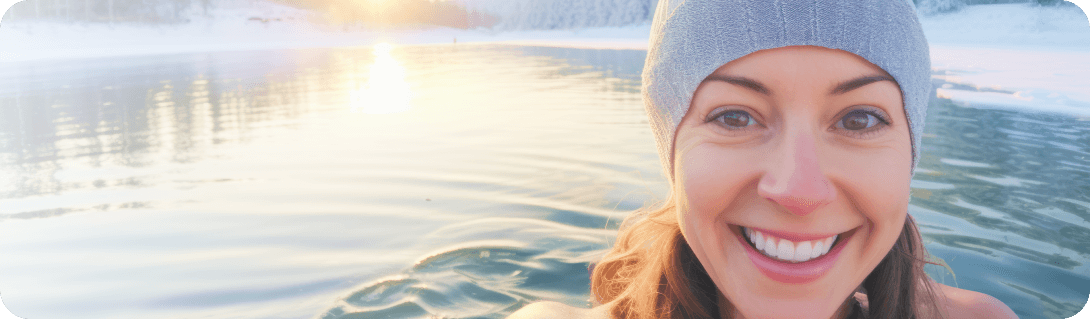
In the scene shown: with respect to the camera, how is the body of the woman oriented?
toward the camera

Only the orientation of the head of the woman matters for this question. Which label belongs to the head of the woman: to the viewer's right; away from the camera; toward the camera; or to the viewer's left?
toward the camera
